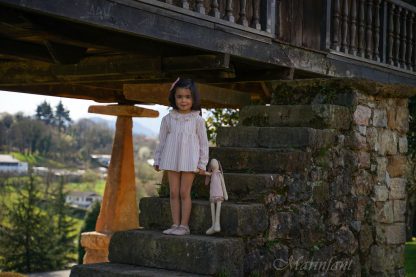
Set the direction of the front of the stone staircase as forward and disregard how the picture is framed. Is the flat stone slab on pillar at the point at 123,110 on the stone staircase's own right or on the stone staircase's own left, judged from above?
on the stone staircase's own right

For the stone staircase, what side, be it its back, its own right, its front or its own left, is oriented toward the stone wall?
back

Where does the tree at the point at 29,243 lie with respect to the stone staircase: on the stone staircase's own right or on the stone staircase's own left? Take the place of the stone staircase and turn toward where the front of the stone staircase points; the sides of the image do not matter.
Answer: on the stone staircase's own right

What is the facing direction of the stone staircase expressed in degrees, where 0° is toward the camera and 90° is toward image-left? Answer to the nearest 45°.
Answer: approximately 45°
